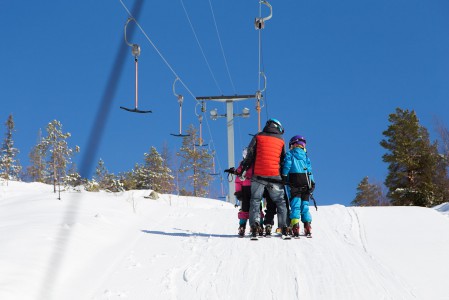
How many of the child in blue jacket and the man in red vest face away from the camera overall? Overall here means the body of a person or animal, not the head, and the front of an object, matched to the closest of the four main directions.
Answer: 2

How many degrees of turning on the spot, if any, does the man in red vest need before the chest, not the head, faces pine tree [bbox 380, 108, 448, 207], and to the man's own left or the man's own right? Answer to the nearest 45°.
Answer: approximately 45° to the man's own right

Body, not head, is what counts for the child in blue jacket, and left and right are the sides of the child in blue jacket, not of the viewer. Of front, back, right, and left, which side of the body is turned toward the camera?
back

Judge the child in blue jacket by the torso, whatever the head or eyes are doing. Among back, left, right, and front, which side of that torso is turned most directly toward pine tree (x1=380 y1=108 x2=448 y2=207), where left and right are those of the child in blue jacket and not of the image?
front

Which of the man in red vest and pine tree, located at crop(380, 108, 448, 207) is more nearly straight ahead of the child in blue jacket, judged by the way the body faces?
the pine tree

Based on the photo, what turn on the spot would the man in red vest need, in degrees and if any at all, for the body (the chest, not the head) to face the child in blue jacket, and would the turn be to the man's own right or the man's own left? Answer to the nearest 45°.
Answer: approximately 90° to the man's own right

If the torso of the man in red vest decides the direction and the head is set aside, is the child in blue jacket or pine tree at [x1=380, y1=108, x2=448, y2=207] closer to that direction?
the pine tree

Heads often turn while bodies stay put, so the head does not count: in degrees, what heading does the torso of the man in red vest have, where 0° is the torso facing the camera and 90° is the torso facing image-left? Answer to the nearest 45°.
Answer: approximately 180°
